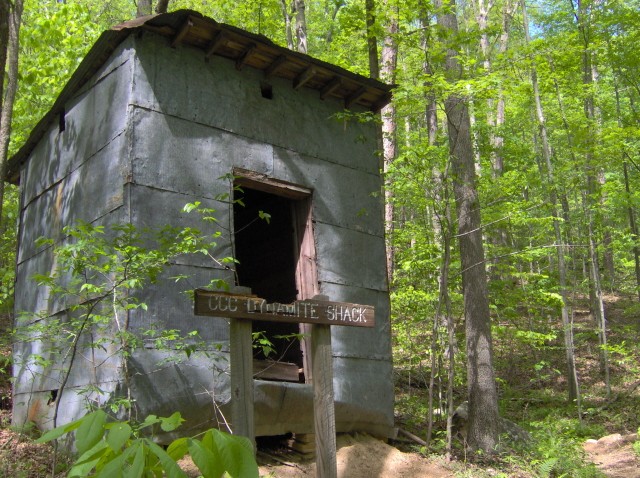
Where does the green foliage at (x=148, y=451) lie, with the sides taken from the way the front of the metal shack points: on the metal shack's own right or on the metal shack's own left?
on the metal shack's own right

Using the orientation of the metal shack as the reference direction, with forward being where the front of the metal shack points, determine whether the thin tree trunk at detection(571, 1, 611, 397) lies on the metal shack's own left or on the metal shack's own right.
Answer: on the metal shack's own left

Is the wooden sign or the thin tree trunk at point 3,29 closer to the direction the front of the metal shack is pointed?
the wooden sign

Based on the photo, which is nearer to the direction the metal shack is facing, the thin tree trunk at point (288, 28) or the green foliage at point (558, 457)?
the green foliage

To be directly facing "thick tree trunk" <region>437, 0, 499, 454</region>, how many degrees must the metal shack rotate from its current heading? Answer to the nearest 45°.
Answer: approximately 45° to its left

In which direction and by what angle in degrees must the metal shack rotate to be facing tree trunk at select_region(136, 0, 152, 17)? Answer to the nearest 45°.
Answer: approximately 135° to its left

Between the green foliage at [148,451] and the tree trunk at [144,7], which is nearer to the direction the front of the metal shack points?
the green foliage

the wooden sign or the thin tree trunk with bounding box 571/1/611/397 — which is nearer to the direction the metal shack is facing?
the wooden sign

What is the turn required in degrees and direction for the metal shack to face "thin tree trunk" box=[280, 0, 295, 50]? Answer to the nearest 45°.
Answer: approximately 135° to its left

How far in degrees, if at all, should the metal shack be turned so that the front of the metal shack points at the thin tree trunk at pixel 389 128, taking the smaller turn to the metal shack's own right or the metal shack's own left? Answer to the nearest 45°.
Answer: approximately 90° to the metal shack's own left

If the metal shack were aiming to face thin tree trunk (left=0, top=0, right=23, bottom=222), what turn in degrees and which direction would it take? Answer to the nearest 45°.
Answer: approximately 180°
